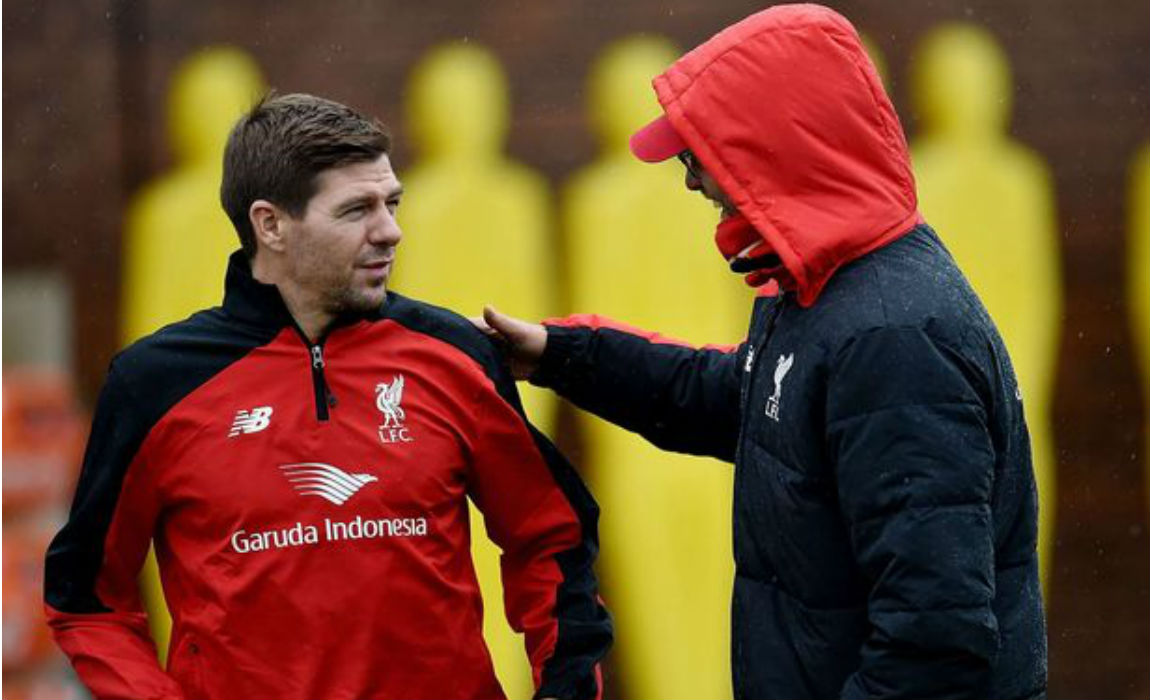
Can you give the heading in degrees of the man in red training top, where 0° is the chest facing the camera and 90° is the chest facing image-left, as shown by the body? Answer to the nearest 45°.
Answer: approximately 0°

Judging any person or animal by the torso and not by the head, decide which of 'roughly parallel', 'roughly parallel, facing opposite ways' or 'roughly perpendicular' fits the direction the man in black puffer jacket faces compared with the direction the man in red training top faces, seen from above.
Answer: roughly perpendicular

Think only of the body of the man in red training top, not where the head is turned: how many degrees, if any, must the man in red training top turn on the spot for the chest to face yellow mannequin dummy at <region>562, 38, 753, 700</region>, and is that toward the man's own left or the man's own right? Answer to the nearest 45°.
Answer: approximately 135° to the man's own left

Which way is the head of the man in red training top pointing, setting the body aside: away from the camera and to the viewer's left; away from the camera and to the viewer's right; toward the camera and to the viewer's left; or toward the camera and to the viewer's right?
toward the camera and to the viewer's right

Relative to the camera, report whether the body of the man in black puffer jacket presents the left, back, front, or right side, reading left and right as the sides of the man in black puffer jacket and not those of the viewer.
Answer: left

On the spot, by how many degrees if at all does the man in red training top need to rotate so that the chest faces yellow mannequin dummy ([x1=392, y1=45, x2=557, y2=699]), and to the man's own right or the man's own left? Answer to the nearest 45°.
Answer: approximately 180°

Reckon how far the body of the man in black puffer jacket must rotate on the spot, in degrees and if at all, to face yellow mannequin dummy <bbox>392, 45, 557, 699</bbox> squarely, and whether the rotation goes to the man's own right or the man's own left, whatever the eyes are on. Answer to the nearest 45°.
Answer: approximately 45° to the man's own right

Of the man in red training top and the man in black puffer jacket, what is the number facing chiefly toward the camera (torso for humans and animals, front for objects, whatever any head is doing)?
1

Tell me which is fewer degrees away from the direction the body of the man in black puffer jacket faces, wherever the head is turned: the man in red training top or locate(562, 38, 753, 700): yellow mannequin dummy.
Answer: the man in red training top

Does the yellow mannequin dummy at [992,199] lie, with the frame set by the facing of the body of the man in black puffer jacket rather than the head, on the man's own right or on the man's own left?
on the man's own right

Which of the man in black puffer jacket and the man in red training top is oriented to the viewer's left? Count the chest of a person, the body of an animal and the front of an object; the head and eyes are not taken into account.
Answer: the man in black puffer jacket
